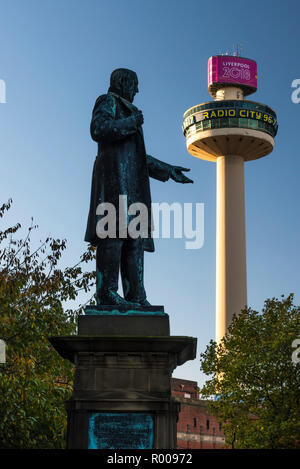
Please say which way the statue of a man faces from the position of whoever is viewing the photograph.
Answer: facing the viewer and to the right of the viewer

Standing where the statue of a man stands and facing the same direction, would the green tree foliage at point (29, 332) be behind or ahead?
behind
